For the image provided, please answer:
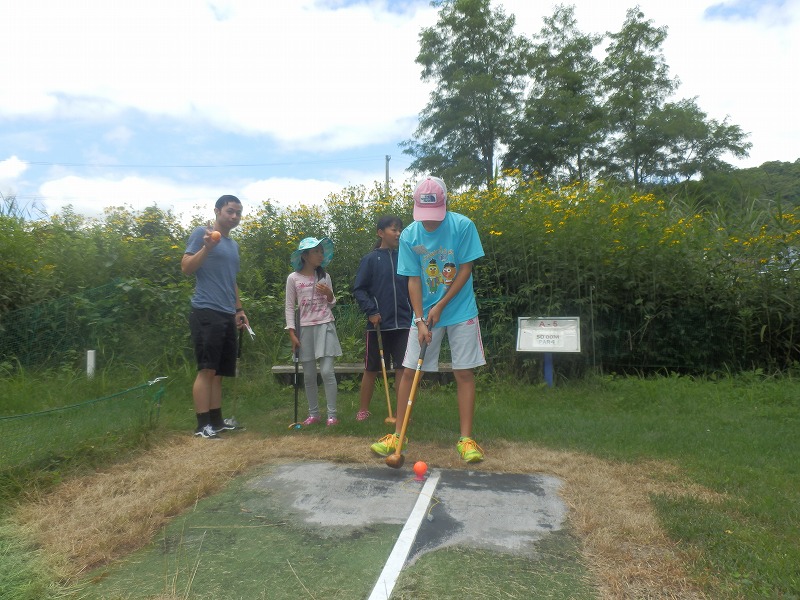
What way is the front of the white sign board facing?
toward the camera

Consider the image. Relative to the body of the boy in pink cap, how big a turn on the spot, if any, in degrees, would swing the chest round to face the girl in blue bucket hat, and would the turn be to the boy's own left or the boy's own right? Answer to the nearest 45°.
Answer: approximately 135° to the boy's own right

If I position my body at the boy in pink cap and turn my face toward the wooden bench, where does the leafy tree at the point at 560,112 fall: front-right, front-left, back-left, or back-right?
front-right

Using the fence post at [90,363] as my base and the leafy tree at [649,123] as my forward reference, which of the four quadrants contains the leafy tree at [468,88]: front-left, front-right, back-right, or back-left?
front-left

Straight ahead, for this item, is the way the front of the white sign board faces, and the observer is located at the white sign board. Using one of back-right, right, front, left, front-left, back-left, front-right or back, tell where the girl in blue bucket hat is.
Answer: front-right

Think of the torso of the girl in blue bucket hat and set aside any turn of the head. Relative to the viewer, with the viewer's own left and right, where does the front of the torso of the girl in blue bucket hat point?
facing the viewer

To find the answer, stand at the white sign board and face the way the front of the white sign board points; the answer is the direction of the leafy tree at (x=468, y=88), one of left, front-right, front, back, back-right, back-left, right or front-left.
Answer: back

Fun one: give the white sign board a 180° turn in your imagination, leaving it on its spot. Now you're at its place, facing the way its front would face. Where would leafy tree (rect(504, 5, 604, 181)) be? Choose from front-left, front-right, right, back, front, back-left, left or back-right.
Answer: front

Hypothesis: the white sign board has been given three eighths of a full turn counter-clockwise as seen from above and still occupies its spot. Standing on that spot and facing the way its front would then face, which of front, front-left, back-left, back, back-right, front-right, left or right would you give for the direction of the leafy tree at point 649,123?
front-left
